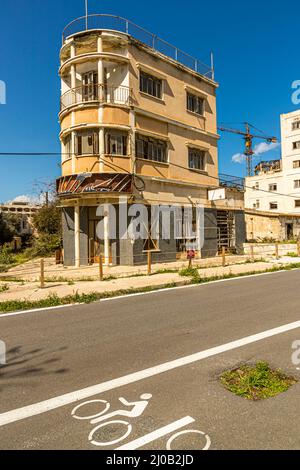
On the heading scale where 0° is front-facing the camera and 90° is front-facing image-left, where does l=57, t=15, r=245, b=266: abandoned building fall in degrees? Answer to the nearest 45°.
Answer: approximately 45°

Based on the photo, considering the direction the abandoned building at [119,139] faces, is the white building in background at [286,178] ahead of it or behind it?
behind

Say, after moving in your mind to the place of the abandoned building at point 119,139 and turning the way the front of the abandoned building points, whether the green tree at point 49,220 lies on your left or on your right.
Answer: on your right
